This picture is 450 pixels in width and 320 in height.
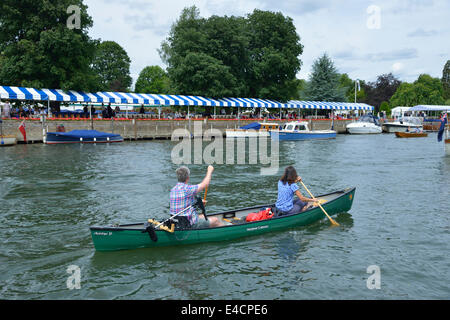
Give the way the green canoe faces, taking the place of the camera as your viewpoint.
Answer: facing to the right of the viewer

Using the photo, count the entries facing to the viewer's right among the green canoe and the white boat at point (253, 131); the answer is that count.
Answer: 1

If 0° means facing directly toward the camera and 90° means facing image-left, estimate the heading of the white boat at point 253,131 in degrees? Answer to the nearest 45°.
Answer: approximately 90°

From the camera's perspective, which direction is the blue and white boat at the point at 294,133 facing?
to the viewer's left

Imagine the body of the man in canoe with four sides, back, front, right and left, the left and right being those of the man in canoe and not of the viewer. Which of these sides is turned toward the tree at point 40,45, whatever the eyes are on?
left

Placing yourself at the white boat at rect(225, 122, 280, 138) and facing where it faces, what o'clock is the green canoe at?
The green canoe is roughly at 9 o'clock from the white boat.

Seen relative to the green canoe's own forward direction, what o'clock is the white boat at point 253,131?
The white boat is roughly at 9 o'clock from the green canoe.

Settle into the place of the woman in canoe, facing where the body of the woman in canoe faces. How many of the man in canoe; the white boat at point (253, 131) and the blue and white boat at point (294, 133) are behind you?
1

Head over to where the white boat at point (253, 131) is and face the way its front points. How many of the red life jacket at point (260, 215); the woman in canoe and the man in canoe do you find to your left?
3

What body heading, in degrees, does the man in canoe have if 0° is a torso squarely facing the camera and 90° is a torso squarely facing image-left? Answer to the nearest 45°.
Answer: approximately 225°
